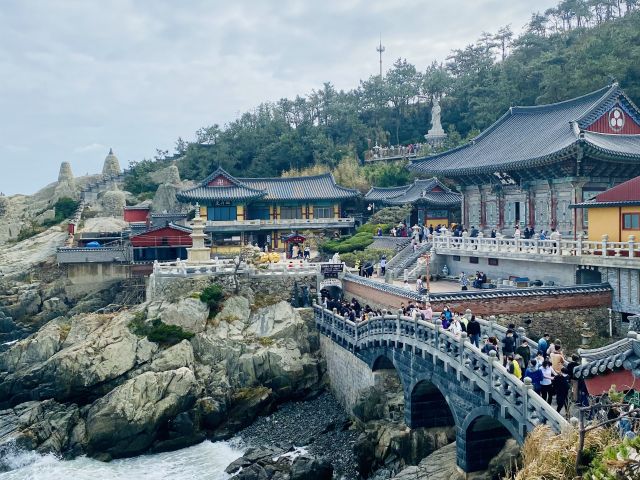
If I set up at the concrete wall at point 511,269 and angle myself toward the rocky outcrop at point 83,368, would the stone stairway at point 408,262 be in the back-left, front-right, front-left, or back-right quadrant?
front-right

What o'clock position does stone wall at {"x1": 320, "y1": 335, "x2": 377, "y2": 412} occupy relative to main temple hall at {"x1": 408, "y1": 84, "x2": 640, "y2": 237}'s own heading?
The stone wall is roughly at 12 o'clock from the main temple hall.

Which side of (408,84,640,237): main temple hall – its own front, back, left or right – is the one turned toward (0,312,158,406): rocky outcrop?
front

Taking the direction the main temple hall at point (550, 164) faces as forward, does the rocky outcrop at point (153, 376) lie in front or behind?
in front

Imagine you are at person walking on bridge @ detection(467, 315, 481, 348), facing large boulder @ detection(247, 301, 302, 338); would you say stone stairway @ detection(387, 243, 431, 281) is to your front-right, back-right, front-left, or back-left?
front-right

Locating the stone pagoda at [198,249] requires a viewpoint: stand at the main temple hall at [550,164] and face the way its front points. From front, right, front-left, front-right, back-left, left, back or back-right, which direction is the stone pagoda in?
front-right

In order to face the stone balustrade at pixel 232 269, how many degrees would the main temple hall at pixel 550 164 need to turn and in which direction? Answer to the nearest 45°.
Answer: approximately 45° to its right

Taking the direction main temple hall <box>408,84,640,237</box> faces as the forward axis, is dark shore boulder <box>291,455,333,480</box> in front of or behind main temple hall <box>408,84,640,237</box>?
in front

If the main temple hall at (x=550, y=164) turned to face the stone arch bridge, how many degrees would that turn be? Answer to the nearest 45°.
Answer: approximately 45° to its left

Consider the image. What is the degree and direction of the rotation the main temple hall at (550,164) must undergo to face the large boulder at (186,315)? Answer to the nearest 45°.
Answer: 0° — it already faces it

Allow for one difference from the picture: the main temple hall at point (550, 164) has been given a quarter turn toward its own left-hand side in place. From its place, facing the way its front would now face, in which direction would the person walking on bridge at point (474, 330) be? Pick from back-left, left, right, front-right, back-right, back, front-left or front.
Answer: front-right

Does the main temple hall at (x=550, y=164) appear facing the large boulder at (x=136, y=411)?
yes

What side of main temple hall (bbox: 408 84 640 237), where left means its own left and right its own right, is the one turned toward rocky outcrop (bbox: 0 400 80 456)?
front

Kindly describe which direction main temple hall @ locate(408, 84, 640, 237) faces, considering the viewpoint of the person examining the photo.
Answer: facing the viewer and to the left of the viewer

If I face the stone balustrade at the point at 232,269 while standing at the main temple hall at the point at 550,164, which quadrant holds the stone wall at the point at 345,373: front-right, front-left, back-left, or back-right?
front-left

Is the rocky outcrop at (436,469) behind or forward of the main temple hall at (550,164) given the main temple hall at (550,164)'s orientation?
forward
